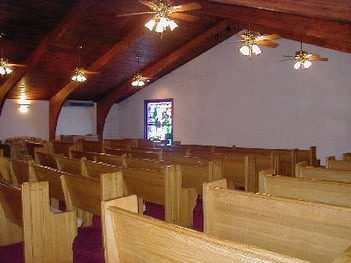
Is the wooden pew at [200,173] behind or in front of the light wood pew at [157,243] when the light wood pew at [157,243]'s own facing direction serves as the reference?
in front

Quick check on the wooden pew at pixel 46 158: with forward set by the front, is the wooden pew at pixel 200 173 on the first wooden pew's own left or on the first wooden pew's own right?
on the first wooden pew's own right

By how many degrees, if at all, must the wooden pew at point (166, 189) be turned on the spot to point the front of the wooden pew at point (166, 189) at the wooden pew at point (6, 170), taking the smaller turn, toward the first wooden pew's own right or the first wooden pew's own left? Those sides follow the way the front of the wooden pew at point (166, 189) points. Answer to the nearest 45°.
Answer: approximately 90° to the first wooden pew's own left

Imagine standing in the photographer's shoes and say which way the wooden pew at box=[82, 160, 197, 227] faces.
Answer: facing away from the viewer and to the right of the viewer

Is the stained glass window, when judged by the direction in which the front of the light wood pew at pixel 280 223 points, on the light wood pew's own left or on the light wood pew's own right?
on the light wood pew's own left

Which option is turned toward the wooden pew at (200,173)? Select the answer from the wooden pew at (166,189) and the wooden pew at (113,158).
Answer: the wooden pew at (166,189)

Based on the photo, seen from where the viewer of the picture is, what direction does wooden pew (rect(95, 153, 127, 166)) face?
facing away from the viewer and to the right of the viewer

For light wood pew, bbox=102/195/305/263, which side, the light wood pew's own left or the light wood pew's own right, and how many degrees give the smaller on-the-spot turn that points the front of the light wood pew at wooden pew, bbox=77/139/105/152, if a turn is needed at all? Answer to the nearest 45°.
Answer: approximately 45° to the light wood pew's own left

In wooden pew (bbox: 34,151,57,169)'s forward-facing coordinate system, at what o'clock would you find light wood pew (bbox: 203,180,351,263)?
The light wood pew is roughly at 4 o'clock from the wooden pew.

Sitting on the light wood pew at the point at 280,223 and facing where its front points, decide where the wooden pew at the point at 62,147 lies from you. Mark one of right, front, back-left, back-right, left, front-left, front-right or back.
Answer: left
